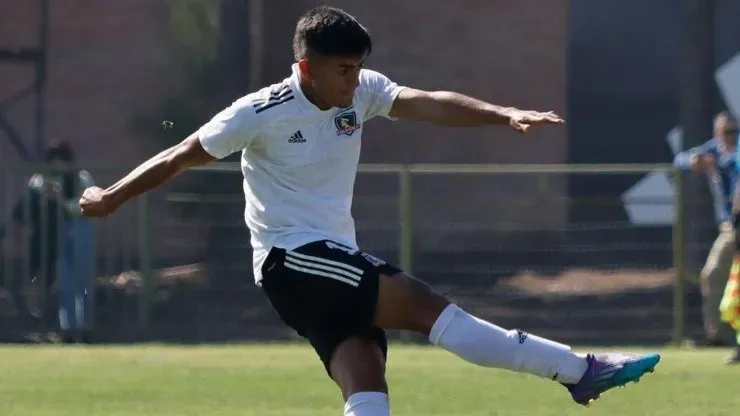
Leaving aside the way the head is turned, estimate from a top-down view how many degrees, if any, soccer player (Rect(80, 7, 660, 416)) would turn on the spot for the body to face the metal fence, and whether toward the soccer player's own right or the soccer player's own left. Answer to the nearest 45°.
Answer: approximately 135° to the soccer player's own left

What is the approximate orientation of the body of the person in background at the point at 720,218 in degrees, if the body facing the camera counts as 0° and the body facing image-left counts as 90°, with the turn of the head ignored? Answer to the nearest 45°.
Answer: approximately 45°

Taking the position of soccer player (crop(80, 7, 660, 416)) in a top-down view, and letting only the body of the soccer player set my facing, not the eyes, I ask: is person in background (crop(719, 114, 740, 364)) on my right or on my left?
on my left

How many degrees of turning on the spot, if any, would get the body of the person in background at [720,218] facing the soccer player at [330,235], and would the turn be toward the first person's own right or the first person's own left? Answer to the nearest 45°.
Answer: approximately 45° to the first person's own left

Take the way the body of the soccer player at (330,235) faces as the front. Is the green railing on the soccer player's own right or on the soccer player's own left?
on the soccer player's own left

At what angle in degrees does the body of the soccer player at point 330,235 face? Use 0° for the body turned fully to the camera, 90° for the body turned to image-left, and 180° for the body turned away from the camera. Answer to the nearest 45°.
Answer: approximately 315°
